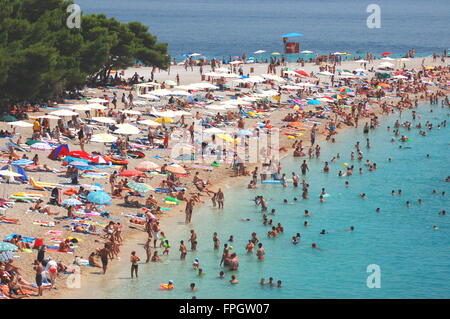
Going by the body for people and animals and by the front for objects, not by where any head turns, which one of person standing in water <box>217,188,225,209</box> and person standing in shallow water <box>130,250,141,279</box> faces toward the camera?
the person standing in shallow water

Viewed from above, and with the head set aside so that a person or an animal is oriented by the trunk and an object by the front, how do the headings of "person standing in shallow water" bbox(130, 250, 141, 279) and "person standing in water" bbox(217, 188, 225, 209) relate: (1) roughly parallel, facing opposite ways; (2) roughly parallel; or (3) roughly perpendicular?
roughly parallel, facing opposite ways

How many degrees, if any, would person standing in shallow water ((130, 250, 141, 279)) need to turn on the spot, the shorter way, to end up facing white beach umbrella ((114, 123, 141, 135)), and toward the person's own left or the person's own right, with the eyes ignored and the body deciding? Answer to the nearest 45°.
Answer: approximately 180°

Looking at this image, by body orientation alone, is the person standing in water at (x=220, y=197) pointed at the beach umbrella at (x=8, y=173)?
no

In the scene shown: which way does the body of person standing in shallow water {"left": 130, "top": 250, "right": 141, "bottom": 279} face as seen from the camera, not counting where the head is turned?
toward the camera

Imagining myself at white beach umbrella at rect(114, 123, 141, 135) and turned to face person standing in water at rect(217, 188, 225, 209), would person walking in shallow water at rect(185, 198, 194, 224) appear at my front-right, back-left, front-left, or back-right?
front-right

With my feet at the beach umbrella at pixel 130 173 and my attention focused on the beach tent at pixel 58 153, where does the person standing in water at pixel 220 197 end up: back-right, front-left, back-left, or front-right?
back-right

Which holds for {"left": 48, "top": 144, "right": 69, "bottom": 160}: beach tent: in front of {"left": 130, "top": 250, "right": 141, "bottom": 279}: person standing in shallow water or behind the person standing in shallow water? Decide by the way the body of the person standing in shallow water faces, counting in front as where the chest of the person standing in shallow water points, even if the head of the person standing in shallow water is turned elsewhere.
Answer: behind

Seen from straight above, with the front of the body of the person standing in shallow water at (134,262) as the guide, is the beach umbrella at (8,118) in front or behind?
behind

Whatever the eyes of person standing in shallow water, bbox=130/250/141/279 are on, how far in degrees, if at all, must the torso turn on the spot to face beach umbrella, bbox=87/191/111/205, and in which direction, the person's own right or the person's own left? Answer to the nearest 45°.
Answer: approximately 180°

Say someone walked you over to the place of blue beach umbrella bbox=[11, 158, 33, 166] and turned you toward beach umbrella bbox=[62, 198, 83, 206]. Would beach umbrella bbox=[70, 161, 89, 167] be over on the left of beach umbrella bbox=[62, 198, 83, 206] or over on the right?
left

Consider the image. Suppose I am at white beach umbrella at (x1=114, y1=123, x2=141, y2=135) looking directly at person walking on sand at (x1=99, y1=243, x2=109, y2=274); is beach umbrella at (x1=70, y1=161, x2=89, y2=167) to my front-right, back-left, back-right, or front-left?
front-right

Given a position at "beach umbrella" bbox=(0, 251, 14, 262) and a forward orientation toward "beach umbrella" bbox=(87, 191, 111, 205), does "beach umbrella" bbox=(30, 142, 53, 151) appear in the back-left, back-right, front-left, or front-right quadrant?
front-left
